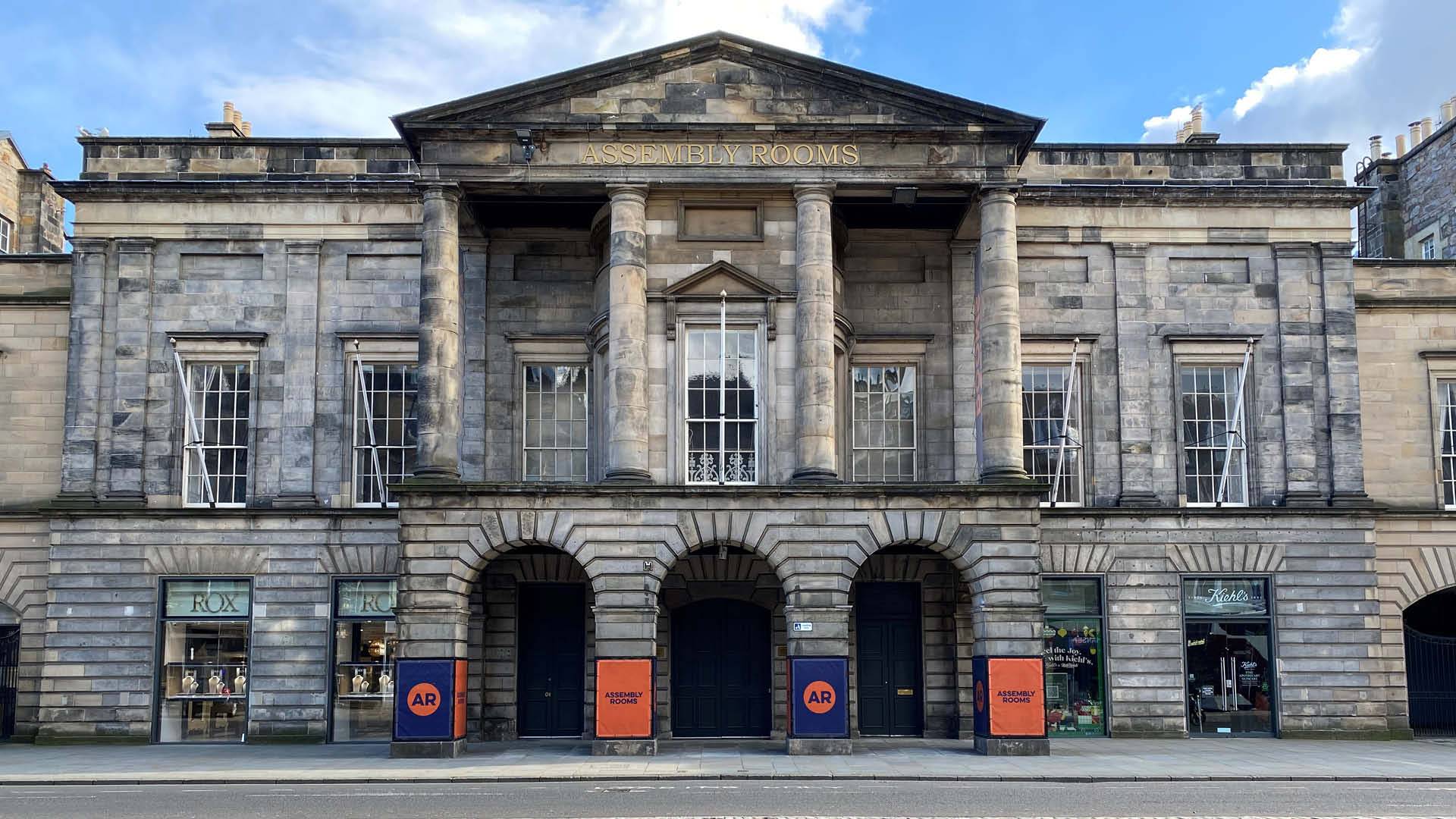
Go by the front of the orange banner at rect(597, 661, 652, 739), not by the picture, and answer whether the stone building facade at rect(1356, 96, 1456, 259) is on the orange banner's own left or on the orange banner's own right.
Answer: on the orange banner's own left

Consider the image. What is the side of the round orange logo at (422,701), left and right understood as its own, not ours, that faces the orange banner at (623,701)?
left

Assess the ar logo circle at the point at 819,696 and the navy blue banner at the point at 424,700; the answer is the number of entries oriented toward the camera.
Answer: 2

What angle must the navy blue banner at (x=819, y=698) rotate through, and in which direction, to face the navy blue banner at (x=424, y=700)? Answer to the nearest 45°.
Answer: approximately 90° to its right

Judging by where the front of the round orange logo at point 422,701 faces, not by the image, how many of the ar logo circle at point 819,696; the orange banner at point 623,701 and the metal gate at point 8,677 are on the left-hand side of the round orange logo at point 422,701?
2

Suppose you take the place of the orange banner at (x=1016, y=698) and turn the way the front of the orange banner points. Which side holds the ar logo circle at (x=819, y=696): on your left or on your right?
on your right

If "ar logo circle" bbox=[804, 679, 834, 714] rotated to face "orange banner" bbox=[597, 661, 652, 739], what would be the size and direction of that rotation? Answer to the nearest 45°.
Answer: approximately 90° to its right

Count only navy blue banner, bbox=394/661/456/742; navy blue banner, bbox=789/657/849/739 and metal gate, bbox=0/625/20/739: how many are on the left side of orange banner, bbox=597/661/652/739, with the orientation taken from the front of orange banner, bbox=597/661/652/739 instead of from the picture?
1
